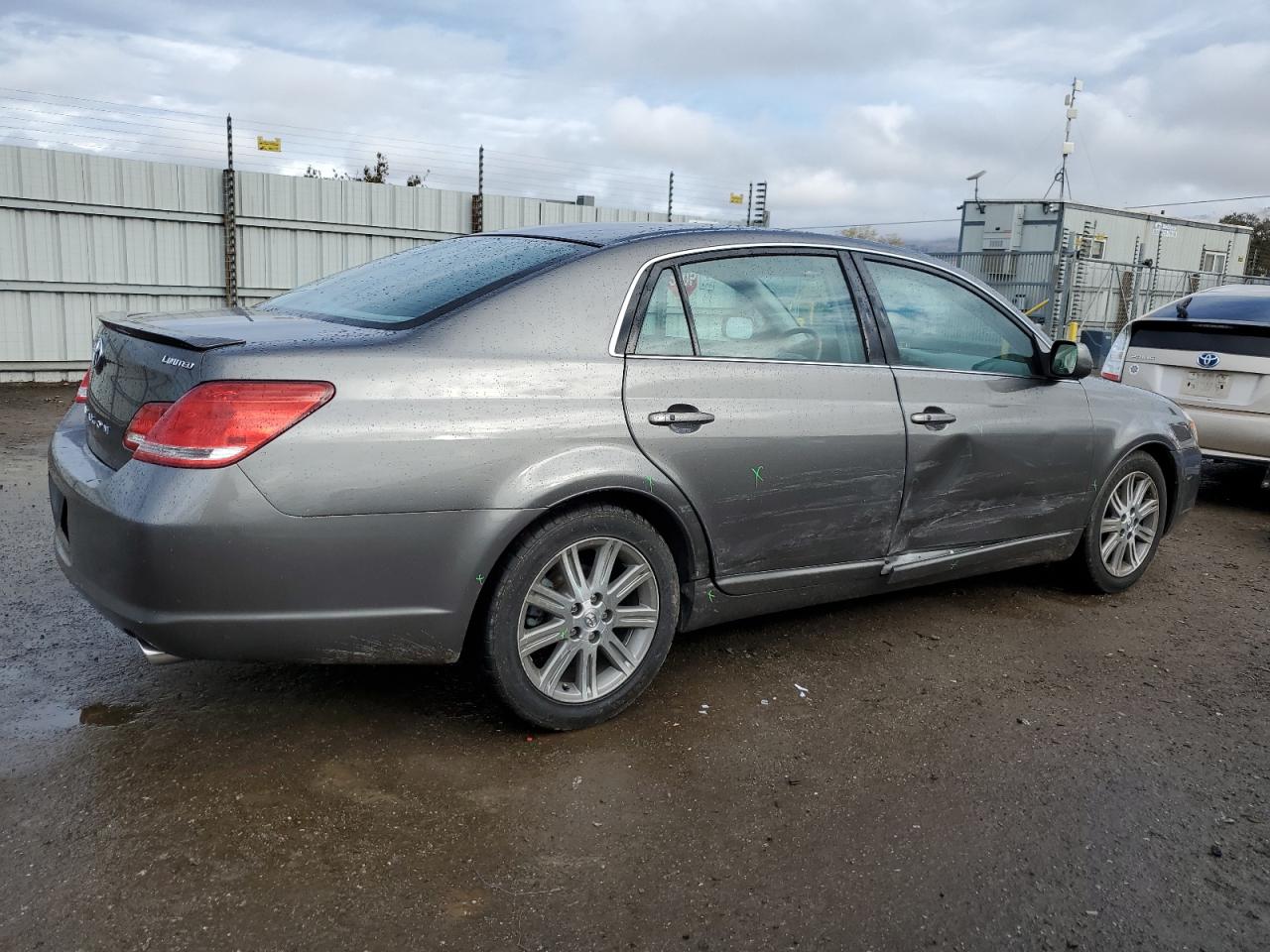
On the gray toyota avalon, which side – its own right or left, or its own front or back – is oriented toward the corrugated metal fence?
left

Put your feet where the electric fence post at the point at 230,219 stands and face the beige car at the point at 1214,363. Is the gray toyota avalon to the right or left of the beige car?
right

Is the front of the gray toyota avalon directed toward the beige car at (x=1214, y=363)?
yes

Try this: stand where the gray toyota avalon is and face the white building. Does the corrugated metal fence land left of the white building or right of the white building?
left

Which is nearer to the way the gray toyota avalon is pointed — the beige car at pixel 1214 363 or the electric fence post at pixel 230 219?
the beige car

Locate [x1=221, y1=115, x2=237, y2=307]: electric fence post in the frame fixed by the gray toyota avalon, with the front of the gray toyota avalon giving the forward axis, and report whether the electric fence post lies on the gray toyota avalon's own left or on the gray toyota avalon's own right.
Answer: on the gray toyota avalon's own left

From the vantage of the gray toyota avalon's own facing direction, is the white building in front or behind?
in front

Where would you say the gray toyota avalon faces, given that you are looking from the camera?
facing away from the viewer and to the right of the viewer

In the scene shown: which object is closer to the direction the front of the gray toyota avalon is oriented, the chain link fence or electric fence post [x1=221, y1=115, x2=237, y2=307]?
the chain link fence

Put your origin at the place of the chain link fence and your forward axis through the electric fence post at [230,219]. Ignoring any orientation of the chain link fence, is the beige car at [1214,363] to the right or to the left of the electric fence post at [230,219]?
left

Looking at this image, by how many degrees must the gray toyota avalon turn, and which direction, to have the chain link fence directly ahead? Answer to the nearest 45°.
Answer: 0° — it already faces it
